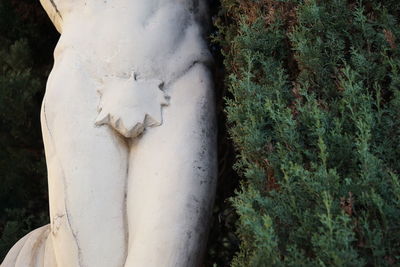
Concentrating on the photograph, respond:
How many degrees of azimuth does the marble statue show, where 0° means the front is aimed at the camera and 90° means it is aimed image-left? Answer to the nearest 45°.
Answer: approximately 0°

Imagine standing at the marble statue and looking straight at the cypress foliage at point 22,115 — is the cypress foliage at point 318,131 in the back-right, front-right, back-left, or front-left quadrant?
back-right

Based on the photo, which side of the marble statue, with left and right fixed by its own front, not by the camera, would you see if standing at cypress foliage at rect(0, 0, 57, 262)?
back
